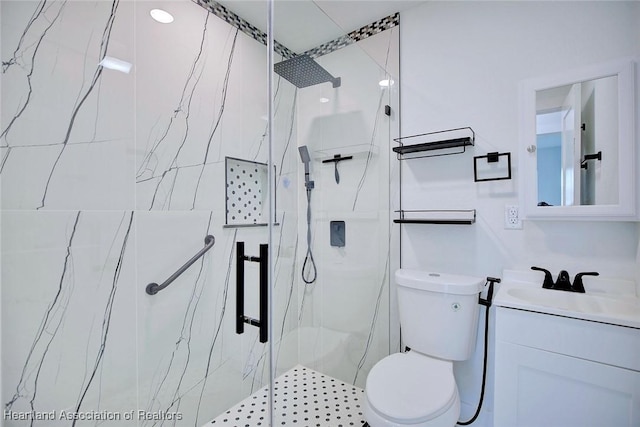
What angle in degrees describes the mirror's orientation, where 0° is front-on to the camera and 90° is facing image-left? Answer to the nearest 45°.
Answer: approximately 45°

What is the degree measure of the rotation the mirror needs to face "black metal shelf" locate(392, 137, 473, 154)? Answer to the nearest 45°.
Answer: approximately 45° to its right

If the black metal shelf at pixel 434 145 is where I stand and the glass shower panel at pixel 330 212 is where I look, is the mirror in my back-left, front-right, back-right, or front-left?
back-left
